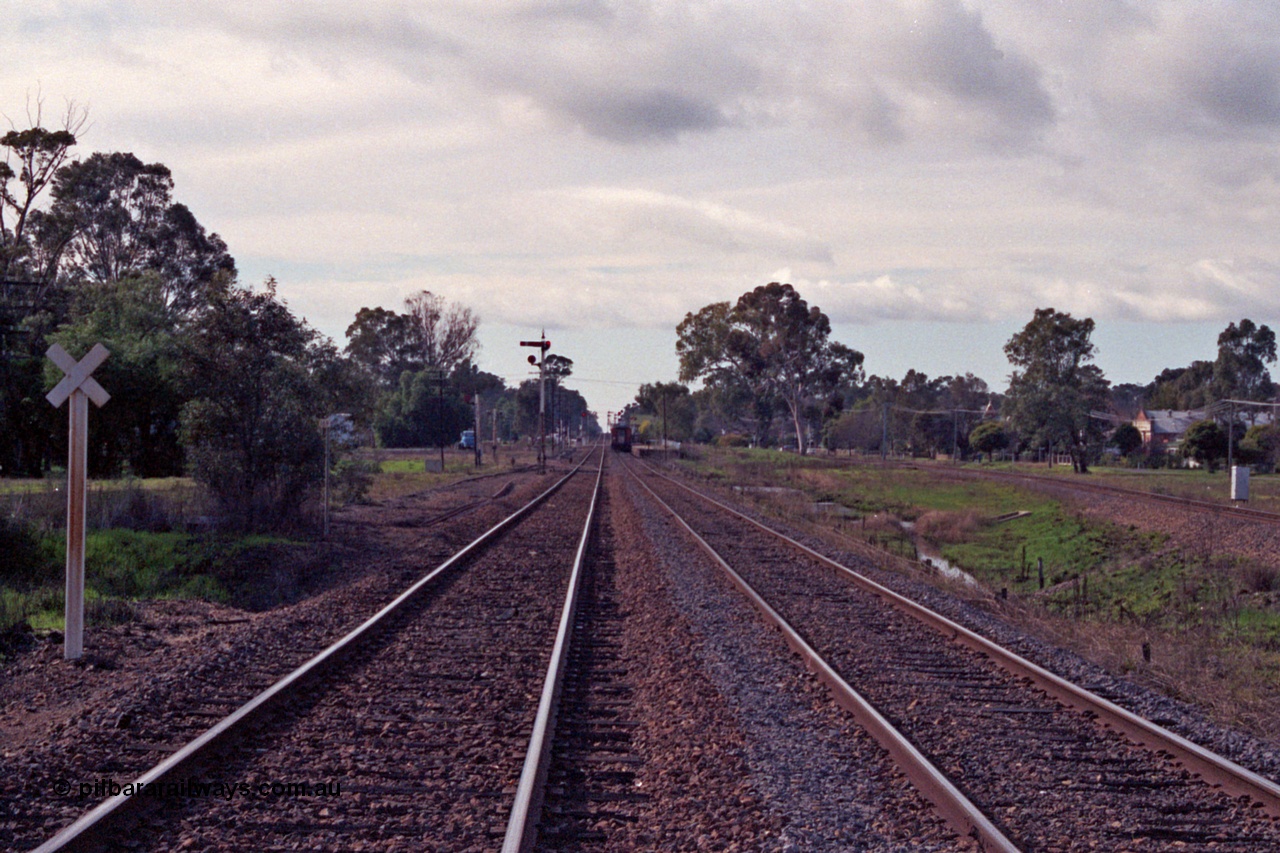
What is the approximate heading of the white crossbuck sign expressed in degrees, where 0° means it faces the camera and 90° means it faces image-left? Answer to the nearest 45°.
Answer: approximately 0°

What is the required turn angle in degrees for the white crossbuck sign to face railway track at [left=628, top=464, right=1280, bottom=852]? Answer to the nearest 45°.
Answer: approximately 45° to its left

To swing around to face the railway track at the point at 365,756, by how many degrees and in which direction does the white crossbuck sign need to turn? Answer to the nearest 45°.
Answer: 0° — it already faces it
